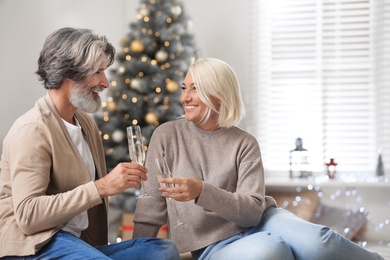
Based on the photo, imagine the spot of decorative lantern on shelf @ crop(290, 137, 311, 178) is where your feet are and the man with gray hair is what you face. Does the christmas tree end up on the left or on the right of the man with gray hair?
right

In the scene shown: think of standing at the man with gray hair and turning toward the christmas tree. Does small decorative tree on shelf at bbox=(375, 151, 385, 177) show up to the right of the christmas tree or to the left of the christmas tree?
right

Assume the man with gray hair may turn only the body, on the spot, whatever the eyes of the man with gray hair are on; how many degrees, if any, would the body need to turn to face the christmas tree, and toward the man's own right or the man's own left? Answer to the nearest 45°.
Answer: approximately 90° to the man's own left

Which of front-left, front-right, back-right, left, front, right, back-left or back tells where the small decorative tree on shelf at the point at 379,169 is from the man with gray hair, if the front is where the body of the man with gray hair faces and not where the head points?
front-left

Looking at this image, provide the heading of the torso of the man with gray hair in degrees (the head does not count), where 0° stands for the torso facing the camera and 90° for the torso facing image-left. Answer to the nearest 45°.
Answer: approximately 270°

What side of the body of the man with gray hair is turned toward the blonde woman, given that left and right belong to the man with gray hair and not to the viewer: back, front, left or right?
front

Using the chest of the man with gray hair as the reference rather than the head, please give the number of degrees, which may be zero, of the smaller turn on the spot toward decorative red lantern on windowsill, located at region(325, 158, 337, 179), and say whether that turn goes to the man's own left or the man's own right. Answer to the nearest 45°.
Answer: approximately 45° to the man's own left

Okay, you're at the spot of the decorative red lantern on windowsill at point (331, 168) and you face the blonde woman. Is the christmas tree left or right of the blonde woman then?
right

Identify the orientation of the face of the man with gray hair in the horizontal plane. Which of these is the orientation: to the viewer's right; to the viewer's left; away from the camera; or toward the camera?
to the viewer's right
